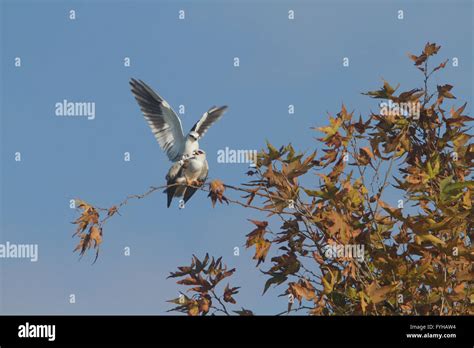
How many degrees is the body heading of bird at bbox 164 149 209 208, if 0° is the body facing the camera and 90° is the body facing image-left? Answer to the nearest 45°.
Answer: approximately 315°

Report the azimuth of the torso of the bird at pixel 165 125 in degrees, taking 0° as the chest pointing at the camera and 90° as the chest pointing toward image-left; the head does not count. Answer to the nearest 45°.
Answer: approximately 315°
